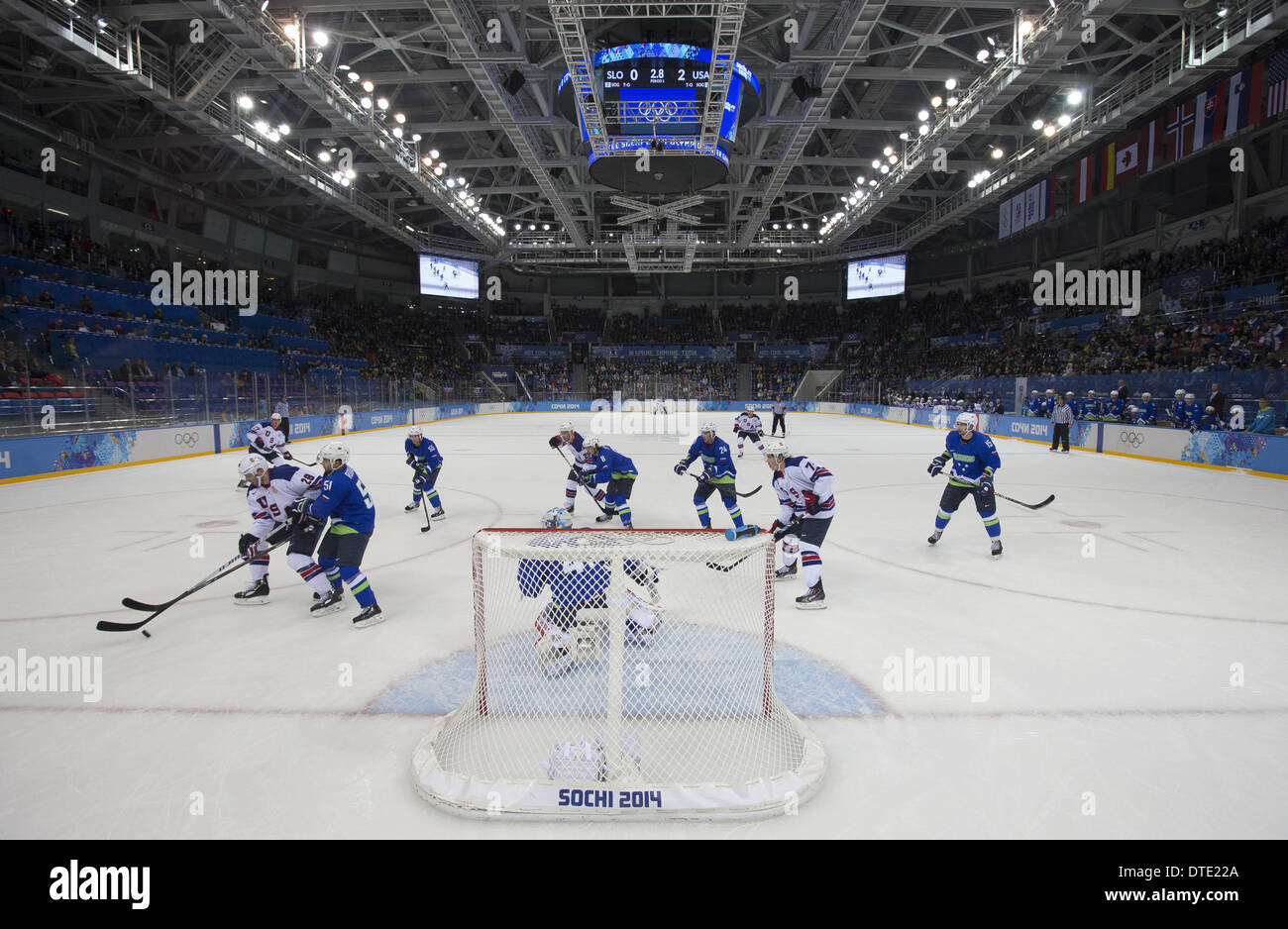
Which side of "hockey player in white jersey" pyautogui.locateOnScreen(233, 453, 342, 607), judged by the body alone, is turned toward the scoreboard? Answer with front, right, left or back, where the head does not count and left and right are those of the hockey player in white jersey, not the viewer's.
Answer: back

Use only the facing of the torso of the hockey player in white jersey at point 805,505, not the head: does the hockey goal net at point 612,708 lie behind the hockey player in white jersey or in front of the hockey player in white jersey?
in front

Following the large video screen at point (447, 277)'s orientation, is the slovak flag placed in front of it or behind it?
in front

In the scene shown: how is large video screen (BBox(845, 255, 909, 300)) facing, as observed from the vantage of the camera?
facing the viewer and to the left of the viewer

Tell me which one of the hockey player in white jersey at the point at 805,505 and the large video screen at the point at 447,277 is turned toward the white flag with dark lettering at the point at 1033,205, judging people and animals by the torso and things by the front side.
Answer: the large video screen

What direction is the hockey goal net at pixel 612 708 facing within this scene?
away from the camera

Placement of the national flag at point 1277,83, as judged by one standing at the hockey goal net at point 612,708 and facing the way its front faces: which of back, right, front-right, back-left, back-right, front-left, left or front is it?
front-right

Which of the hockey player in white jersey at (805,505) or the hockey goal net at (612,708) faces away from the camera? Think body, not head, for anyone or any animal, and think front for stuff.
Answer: the hockey goal net

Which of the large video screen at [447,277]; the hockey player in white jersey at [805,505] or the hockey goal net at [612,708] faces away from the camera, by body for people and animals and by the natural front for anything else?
the hockey goal net

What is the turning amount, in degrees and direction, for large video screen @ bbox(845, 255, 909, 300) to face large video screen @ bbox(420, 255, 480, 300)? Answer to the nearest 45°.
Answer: approximately 45° to its right

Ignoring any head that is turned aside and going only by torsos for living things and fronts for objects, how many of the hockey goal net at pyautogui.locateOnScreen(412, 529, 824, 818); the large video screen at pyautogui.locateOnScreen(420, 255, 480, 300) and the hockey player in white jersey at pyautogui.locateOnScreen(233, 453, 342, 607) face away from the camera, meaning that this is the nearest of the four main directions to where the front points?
1

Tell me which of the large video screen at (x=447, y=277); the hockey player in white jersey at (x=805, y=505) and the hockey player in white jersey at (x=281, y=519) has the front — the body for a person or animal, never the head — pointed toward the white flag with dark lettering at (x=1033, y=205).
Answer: the large video screen
